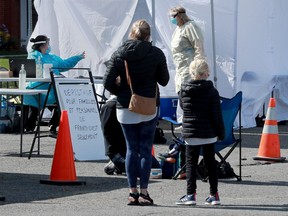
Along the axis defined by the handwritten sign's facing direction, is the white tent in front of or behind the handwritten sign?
behind

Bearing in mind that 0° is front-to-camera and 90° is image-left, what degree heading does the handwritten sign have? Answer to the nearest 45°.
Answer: approximately 0°

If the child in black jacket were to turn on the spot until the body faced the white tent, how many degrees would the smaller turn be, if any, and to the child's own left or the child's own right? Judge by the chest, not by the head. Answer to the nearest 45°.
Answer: approximately 45° to the child's own right

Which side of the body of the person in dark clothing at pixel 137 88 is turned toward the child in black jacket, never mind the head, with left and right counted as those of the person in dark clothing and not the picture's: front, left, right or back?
right

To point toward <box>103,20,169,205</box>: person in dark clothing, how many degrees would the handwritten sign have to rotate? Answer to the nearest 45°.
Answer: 0° — it already faces them

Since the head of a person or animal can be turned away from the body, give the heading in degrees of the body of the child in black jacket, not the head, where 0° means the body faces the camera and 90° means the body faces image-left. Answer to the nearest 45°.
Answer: approximately 135°

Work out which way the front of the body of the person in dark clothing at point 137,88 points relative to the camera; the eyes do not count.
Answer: away from the camera

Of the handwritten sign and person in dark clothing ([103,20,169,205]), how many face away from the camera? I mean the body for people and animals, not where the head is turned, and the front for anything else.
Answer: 1

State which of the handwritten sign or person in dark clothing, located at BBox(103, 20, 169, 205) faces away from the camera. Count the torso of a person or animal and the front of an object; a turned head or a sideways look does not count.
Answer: the person in dark clothing

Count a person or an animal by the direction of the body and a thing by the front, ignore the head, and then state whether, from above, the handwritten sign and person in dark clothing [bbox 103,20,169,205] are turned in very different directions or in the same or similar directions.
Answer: very different directions

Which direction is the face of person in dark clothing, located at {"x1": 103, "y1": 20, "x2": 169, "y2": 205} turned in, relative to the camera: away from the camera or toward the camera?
away from the camera
